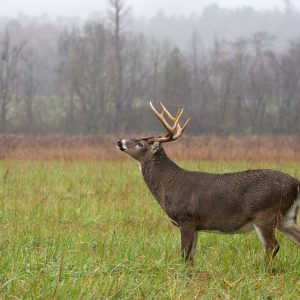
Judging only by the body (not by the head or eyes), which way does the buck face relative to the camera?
to the viewer's left
